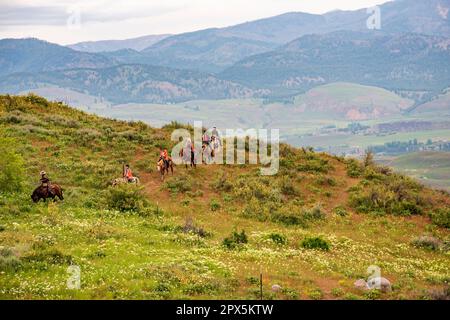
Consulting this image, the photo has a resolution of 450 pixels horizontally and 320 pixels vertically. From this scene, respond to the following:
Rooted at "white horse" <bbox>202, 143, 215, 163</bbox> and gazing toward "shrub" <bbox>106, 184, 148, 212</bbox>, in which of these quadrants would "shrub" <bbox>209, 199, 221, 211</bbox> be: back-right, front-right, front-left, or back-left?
front-left

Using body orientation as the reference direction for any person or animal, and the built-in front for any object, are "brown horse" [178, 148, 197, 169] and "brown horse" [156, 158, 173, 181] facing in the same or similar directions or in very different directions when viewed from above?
same or similar directions

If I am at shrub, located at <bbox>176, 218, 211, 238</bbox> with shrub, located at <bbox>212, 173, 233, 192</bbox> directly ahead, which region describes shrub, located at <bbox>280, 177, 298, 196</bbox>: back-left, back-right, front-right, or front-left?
front-right

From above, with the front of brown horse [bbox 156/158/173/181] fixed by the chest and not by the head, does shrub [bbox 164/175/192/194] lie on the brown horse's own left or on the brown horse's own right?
on the brown horse's own left

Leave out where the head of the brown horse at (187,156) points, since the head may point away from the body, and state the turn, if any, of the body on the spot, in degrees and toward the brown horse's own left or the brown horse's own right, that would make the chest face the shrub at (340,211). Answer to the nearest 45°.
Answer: approximately 90° to the brown horse's own left

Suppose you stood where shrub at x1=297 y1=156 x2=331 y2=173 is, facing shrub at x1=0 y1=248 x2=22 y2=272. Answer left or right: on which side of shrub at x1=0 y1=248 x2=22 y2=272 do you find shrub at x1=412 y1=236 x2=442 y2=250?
left

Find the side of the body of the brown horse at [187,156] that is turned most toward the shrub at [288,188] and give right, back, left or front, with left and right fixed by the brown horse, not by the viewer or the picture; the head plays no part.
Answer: left

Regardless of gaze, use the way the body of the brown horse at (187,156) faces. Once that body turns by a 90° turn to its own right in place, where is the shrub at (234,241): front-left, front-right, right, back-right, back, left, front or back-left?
back-left

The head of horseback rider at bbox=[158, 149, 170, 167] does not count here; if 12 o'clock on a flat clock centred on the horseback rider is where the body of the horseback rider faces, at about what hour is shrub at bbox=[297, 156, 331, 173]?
The shrub is roughly at 7 o'clock from the horseback rider.

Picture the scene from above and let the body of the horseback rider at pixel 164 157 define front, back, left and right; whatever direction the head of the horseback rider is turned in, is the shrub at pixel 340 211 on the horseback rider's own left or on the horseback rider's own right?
on the horseback rider's own left

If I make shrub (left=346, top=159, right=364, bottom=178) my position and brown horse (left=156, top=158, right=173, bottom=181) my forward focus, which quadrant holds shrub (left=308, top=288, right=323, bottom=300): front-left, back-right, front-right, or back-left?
front-left

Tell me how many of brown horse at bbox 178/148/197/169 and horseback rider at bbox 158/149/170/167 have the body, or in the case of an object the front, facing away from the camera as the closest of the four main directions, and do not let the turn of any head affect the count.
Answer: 0

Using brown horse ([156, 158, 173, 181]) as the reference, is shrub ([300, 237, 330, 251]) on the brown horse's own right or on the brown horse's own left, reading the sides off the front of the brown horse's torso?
on the brown horse's own left

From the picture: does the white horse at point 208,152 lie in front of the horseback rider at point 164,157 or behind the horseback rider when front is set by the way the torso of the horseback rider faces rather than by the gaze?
behind

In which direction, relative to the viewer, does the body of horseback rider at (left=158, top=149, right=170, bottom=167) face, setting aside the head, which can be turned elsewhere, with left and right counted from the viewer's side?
facing the viewer and to the left of the viewer

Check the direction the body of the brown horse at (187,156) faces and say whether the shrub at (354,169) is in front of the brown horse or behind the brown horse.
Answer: behind
